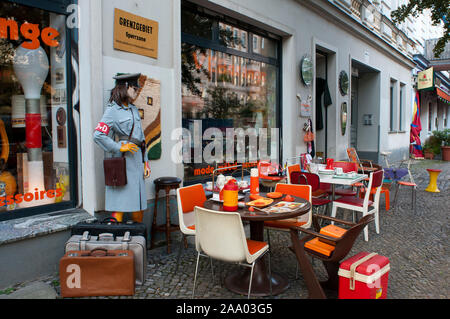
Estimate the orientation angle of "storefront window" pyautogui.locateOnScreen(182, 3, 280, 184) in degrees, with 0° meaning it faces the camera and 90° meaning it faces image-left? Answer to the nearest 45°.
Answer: approximately 315°

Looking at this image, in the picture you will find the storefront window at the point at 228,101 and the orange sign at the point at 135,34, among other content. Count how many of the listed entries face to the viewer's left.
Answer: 0

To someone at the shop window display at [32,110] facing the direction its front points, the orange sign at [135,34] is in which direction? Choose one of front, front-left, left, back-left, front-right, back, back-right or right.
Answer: front-left

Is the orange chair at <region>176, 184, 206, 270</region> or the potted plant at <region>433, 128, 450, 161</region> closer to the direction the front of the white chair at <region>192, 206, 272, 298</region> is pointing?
the potted plant

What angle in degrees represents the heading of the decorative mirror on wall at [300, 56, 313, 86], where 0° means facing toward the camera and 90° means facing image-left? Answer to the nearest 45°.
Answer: approximately 315°

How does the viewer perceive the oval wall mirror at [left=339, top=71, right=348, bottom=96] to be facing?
facing the viewer and to the right of the viewer

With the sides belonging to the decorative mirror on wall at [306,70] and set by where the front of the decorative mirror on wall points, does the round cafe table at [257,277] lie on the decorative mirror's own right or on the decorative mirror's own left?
on the decorative mirror's own right

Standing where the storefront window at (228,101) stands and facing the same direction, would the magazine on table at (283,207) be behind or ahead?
ahead

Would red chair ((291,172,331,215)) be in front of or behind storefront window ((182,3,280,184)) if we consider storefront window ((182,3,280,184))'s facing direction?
in front

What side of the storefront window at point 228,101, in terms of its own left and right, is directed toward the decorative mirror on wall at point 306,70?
left
